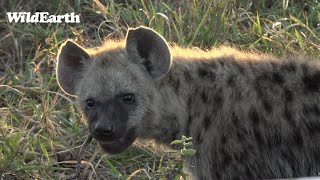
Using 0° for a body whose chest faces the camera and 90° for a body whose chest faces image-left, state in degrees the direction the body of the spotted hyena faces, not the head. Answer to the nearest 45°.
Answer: approximately 90°
